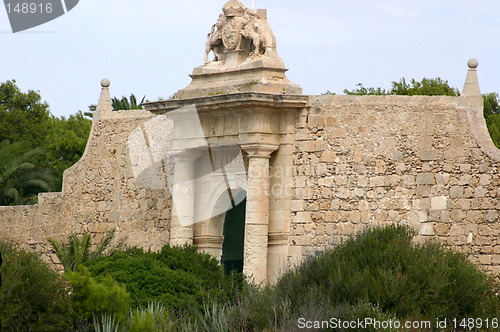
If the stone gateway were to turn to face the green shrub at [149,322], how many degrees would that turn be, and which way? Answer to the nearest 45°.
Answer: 0° — it already faces it

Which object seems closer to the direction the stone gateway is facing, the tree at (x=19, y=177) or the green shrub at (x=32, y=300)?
the green shrub

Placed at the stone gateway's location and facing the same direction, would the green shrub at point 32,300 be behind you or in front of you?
in front

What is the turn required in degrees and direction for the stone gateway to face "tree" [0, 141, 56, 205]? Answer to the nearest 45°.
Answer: approximately 90° to its right

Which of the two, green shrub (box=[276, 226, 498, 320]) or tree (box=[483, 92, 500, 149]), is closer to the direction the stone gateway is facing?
the green shrub

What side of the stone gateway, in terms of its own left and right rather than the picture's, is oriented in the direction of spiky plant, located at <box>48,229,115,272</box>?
right

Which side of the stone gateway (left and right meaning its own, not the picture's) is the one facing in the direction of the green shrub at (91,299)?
front

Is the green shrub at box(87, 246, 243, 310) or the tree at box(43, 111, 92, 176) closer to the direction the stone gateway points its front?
the green shrub

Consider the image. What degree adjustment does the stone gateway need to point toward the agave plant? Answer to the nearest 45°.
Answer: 0° — it already faces it

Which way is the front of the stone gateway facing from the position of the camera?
facing the viewer and to the left of the viewer

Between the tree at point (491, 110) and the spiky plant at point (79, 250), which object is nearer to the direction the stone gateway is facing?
the spiky plant

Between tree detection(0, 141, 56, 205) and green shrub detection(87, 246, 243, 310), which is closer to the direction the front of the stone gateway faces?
the green shrub

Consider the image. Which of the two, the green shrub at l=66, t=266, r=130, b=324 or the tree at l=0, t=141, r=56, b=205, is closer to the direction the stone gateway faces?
the green shrub

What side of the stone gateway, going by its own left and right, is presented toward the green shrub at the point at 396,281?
left
